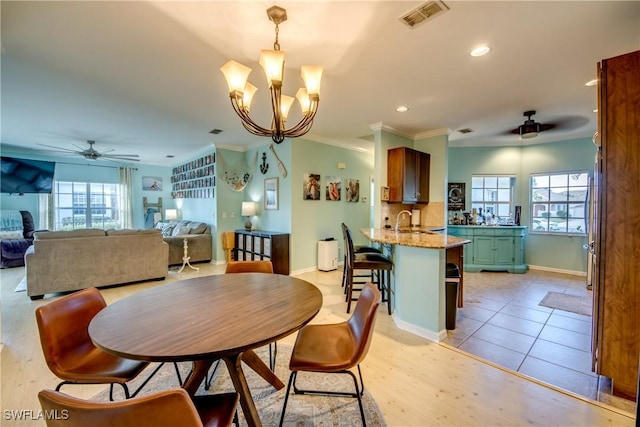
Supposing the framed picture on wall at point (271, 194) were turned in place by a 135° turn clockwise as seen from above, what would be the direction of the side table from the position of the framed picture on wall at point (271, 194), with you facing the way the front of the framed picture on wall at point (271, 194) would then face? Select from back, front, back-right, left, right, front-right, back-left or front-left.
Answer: left

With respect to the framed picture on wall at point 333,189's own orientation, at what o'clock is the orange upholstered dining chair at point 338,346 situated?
The orange upholstered dining chair is roughly at 12 o'clock from the framed picture on wall.

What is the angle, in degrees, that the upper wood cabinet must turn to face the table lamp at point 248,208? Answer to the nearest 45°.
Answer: approximately 135° to its right

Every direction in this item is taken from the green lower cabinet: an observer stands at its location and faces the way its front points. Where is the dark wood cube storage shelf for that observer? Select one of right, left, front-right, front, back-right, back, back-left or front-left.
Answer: front-right

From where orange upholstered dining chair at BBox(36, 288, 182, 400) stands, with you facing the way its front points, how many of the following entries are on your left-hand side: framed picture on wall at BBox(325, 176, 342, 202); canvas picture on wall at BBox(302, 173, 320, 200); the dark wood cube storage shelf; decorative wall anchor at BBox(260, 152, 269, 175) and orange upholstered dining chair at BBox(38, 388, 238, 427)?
4

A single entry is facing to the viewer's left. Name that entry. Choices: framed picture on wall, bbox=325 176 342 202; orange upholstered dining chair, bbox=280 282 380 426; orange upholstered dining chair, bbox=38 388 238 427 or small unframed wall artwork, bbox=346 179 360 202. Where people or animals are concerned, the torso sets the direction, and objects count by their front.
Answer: orange upholstered dining chair, bbox=280 282 380 426

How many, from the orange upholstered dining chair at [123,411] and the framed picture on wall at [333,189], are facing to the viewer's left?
0

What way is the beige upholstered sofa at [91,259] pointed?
away from the camera

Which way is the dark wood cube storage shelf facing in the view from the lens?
facing the viewer and to the left of the viewer

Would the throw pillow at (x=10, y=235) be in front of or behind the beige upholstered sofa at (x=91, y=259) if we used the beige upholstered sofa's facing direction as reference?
in front

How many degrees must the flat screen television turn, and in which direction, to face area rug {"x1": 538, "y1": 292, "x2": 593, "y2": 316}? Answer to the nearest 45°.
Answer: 0° — it already faces it

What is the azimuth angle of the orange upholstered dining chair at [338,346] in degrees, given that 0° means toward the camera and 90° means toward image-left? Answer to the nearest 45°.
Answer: approximately 90°

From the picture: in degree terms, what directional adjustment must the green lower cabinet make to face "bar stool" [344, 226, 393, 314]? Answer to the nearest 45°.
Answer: approximately 45° to its right

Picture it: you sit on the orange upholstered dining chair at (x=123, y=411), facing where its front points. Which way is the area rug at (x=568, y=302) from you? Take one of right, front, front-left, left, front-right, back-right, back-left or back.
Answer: front-right

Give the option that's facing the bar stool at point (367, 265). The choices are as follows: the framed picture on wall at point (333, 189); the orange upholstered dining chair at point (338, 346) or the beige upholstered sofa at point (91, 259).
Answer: the framed picture on wall

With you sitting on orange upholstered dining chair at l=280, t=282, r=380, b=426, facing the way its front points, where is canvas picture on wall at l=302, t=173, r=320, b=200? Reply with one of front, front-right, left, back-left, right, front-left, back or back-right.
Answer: right

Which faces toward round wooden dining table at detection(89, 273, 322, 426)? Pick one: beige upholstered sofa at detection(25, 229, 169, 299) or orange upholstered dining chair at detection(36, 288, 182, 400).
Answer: the orange upholstered dining chair

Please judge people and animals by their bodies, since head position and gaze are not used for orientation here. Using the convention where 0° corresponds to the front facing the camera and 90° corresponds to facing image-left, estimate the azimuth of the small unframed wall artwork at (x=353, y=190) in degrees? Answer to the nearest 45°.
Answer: approximately 0°

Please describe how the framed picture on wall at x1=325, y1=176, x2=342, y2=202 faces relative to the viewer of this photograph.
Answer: facing the viewer

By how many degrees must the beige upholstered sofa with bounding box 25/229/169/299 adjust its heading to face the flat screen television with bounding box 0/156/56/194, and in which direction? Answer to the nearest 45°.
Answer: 0° — it already faces it
